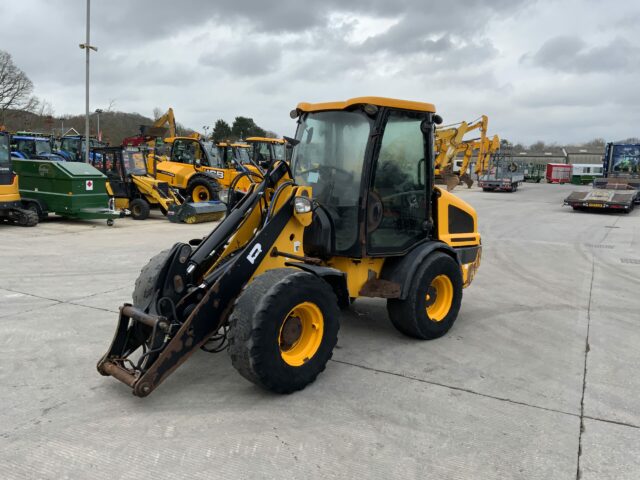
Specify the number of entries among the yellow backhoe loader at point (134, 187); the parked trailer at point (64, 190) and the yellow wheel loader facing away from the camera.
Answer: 0

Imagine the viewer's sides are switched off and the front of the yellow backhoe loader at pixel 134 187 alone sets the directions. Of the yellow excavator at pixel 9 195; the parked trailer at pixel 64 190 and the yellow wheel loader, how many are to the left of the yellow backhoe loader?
0

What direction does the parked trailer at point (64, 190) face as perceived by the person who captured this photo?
facing the viewer and to the right of the viewer

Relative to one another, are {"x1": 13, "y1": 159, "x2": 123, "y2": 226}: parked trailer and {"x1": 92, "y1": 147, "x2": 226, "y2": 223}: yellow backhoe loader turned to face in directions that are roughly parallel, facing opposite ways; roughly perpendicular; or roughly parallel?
roughly parallel

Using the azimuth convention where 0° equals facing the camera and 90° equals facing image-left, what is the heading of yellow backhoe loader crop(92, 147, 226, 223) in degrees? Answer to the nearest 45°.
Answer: approximately 315°

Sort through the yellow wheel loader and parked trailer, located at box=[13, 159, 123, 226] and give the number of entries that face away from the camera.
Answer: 0

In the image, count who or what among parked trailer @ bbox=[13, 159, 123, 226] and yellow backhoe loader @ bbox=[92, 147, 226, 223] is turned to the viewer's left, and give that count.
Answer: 0

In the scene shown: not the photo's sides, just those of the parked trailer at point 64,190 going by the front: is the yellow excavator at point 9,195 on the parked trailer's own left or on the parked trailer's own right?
on the parked trailer's own right

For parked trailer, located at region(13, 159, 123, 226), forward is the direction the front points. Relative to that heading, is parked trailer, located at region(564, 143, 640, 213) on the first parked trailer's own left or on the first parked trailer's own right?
on the first parked trailer's own left

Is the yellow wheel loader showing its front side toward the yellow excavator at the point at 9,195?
no

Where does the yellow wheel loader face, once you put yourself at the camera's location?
facing the viewer and to the left of the viewer

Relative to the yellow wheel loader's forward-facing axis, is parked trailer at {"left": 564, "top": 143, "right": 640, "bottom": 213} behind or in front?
behind
